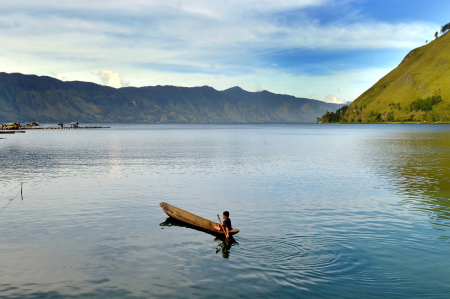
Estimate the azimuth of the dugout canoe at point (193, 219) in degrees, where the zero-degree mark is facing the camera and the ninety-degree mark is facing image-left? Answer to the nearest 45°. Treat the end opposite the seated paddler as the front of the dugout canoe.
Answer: approximately 135°
